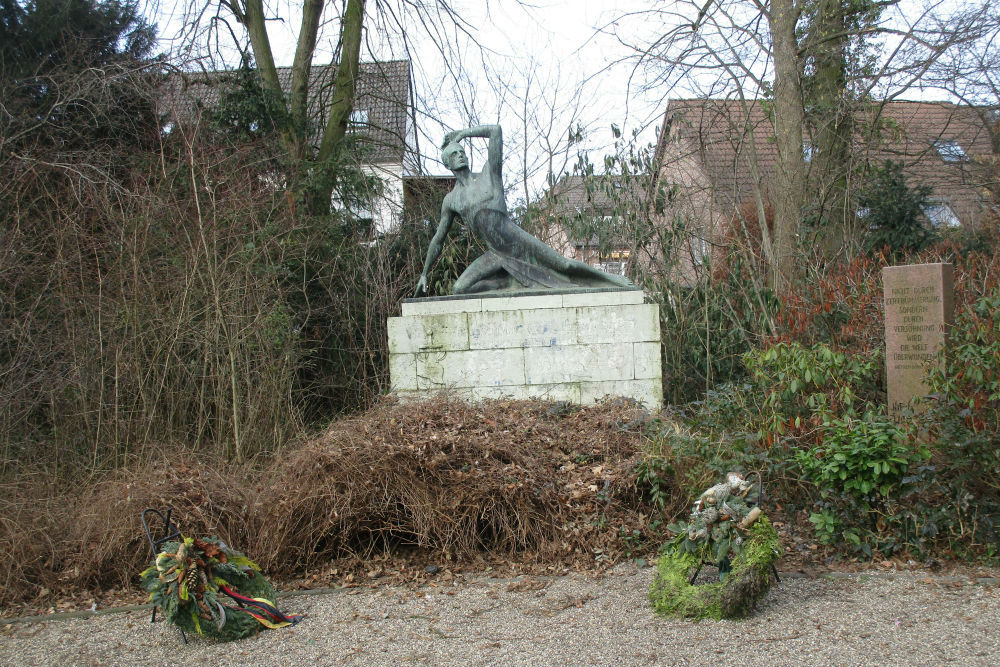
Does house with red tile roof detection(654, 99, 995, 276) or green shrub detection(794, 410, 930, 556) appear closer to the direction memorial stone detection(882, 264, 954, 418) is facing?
the green shrub

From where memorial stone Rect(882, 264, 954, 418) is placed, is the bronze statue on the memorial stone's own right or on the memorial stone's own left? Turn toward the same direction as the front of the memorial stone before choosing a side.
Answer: on the memorial stone's own right

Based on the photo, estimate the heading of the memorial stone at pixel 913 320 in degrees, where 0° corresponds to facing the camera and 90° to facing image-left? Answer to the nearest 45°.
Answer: approximately 0°

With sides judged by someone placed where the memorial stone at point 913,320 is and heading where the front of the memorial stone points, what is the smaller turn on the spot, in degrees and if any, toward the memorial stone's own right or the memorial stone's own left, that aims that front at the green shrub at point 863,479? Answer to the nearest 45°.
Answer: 0° — it already faces it

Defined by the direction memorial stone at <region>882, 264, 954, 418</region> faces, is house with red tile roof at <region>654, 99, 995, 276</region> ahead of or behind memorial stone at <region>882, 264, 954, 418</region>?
behind

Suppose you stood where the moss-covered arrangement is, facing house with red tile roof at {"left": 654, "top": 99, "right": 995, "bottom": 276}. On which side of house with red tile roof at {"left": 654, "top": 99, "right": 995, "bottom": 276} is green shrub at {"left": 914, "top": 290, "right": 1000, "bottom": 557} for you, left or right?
right

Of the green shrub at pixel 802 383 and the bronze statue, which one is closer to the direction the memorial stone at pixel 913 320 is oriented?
the green shrub

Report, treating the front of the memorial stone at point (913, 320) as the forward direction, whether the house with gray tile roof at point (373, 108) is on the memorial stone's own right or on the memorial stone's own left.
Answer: on the memorial stone's own right
